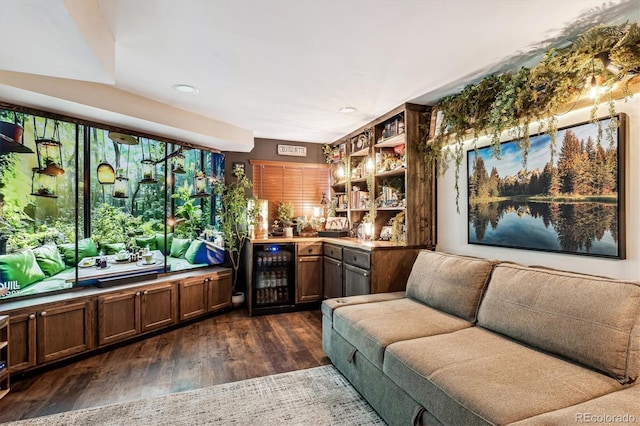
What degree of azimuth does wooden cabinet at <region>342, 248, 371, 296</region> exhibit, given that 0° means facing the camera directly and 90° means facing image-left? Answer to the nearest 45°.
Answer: approximately 45°

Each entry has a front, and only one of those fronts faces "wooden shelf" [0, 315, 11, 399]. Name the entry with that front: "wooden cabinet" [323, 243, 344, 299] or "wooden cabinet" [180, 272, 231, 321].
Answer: "wooden cabinet" [323, 243, 344, 299]

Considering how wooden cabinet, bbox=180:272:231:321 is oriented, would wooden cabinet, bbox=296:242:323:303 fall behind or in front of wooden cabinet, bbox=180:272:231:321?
in front

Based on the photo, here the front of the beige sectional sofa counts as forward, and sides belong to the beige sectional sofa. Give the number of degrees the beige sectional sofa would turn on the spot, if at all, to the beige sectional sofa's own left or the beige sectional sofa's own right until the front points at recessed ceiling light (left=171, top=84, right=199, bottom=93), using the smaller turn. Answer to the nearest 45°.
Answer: approximately 45° to the beige sectional sofa's own right

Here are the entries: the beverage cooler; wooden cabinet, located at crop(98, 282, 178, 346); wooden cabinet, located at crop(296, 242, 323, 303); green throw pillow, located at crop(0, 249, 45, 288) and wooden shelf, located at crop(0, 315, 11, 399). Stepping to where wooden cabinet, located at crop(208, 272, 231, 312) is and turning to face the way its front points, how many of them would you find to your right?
3

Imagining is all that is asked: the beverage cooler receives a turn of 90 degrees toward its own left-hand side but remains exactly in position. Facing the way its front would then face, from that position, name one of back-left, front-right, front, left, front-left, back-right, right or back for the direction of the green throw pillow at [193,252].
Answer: back

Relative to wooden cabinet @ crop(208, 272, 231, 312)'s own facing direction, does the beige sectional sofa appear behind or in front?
in front

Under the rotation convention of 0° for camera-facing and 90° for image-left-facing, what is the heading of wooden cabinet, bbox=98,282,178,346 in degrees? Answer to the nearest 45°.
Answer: approximately 315°

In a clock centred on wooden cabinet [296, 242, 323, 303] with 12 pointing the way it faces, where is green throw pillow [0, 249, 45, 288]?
The green throw pillow is roughly at 2 o'clock from the wooden cabinet.

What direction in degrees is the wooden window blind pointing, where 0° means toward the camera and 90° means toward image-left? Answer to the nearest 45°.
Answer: approximately 0°

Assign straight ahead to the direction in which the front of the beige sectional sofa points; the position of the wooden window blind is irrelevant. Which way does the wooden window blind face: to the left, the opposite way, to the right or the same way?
to the left

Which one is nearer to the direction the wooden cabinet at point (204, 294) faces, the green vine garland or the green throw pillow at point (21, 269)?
the green vine garland

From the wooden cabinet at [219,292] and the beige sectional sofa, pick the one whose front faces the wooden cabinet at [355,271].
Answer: the wooden cabinet at [219,292]

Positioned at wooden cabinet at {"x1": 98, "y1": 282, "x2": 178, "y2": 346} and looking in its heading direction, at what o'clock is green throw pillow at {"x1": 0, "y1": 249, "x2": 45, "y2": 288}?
The green throw pillow is roughly at 4 o'clock from the wooden cabinet.
